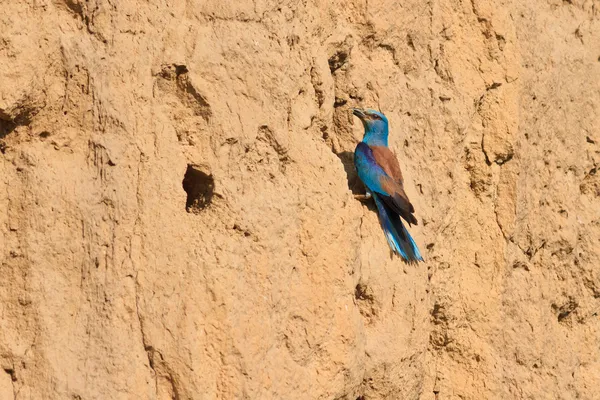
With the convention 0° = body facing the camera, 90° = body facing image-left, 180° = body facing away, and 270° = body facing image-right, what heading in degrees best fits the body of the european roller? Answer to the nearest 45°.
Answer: approximately 135°
